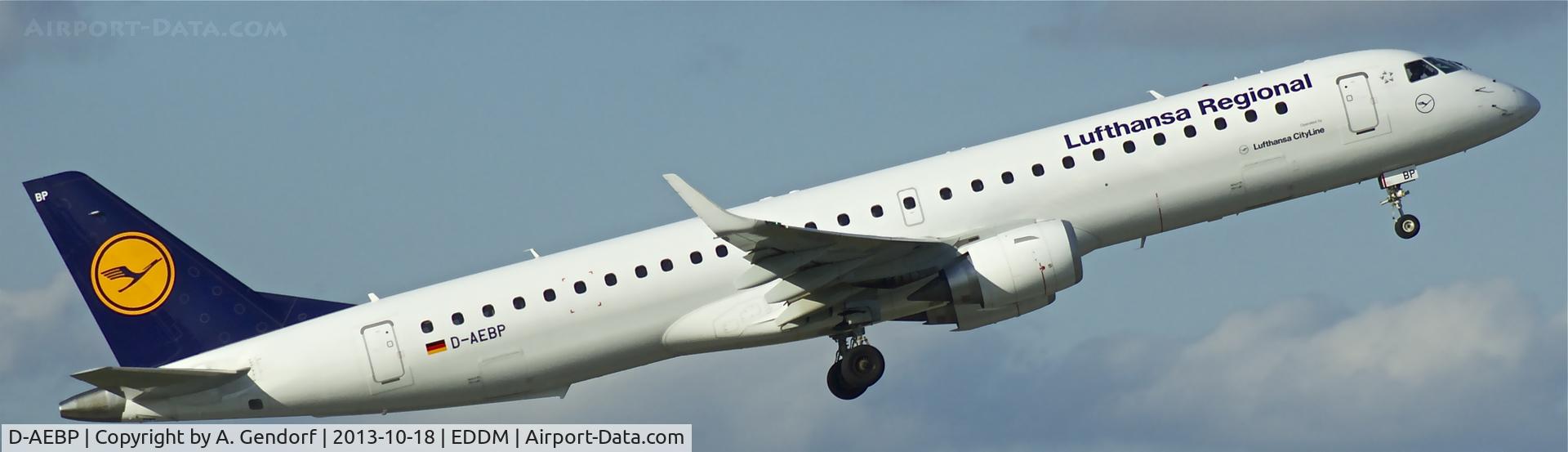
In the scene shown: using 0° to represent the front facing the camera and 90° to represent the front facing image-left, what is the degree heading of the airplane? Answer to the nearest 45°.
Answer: approximately 270°
